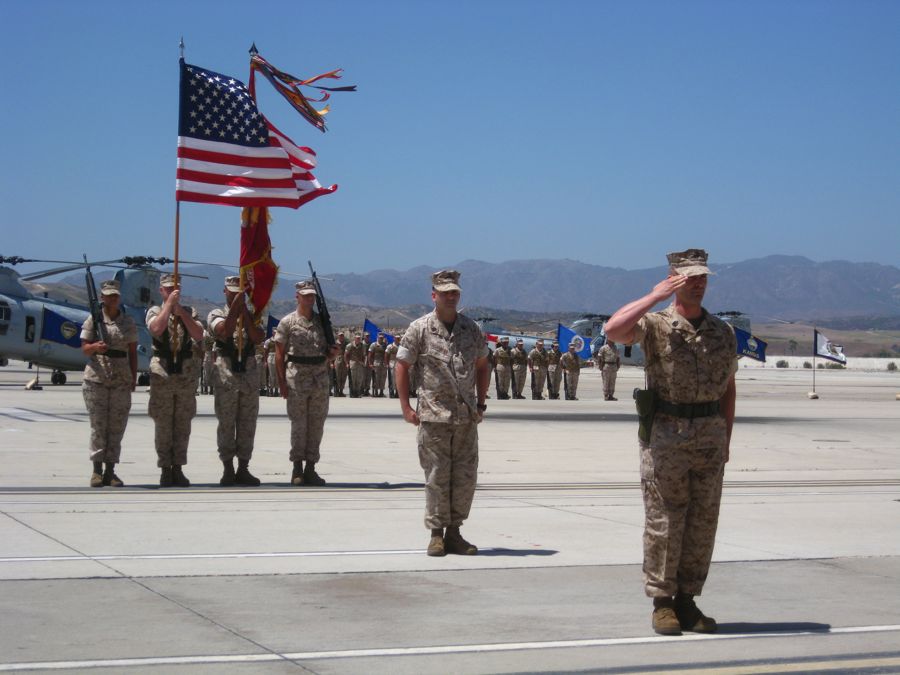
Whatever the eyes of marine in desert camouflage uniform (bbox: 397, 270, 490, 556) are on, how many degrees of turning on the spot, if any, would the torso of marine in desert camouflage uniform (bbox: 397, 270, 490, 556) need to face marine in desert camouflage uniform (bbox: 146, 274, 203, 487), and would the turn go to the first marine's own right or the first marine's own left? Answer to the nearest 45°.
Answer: approximately 180°

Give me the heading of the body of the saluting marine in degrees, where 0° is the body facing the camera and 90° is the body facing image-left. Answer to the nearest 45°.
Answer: approximately 315°

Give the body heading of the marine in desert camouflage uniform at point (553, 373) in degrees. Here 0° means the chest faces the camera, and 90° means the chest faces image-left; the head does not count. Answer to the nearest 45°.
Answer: approximately 0°

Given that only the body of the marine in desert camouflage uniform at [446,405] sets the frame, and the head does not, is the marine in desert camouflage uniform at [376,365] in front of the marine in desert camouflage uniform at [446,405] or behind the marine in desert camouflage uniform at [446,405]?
behind

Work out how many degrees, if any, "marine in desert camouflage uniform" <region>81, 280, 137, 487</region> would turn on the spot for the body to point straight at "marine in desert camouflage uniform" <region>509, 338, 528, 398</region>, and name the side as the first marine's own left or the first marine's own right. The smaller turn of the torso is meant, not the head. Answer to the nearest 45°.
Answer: approximately 135° to the first marine's own left

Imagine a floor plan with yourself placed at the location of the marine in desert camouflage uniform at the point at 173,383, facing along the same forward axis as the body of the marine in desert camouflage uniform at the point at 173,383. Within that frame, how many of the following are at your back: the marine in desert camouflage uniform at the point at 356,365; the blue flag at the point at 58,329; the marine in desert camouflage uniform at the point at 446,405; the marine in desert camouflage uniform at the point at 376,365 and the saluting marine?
3

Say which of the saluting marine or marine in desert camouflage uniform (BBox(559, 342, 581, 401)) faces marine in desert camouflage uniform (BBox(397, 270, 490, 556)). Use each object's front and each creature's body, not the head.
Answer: marine in desert camouflage uniform (BBox(559, 342, 581, 401))

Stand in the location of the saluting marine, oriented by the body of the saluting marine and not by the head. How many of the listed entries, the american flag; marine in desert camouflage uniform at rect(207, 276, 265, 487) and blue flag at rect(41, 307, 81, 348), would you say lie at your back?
3

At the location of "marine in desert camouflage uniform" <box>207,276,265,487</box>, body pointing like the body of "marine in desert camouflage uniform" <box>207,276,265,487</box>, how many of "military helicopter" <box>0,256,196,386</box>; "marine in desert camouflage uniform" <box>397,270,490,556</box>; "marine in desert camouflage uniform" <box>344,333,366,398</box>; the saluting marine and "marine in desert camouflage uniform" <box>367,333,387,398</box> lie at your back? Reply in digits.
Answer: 3

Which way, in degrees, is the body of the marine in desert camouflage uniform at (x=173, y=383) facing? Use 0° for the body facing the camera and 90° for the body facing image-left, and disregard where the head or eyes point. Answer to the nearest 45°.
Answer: approximately 0°
